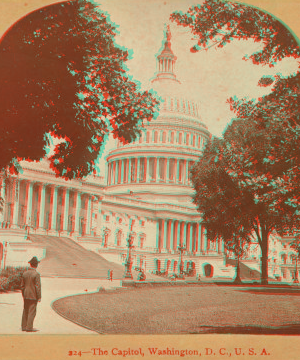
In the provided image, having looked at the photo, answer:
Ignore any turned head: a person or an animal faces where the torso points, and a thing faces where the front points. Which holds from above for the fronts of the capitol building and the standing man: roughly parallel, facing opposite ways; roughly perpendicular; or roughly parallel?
roughly perpendicular

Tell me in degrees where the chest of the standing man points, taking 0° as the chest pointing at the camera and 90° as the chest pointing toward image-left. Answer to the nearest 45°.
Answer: approximately 225°

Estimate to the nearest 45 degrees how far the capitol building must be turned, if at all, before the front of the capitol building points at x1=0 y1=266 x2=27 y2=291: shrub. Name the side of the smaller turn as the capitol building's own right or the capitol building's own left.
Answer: approximately 90° to the capitol building's own right

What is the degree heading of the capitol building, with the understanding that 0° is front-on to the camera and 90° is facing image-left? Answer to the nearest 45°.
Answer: approximately 315°
